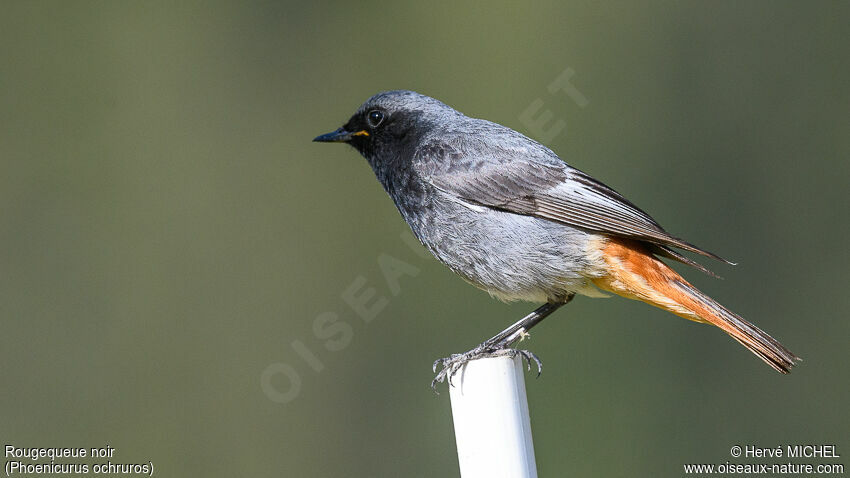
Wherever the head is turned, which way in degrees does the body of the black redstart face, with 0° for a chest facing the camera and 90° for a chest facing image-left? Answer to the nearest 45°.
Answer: approximately 90°
